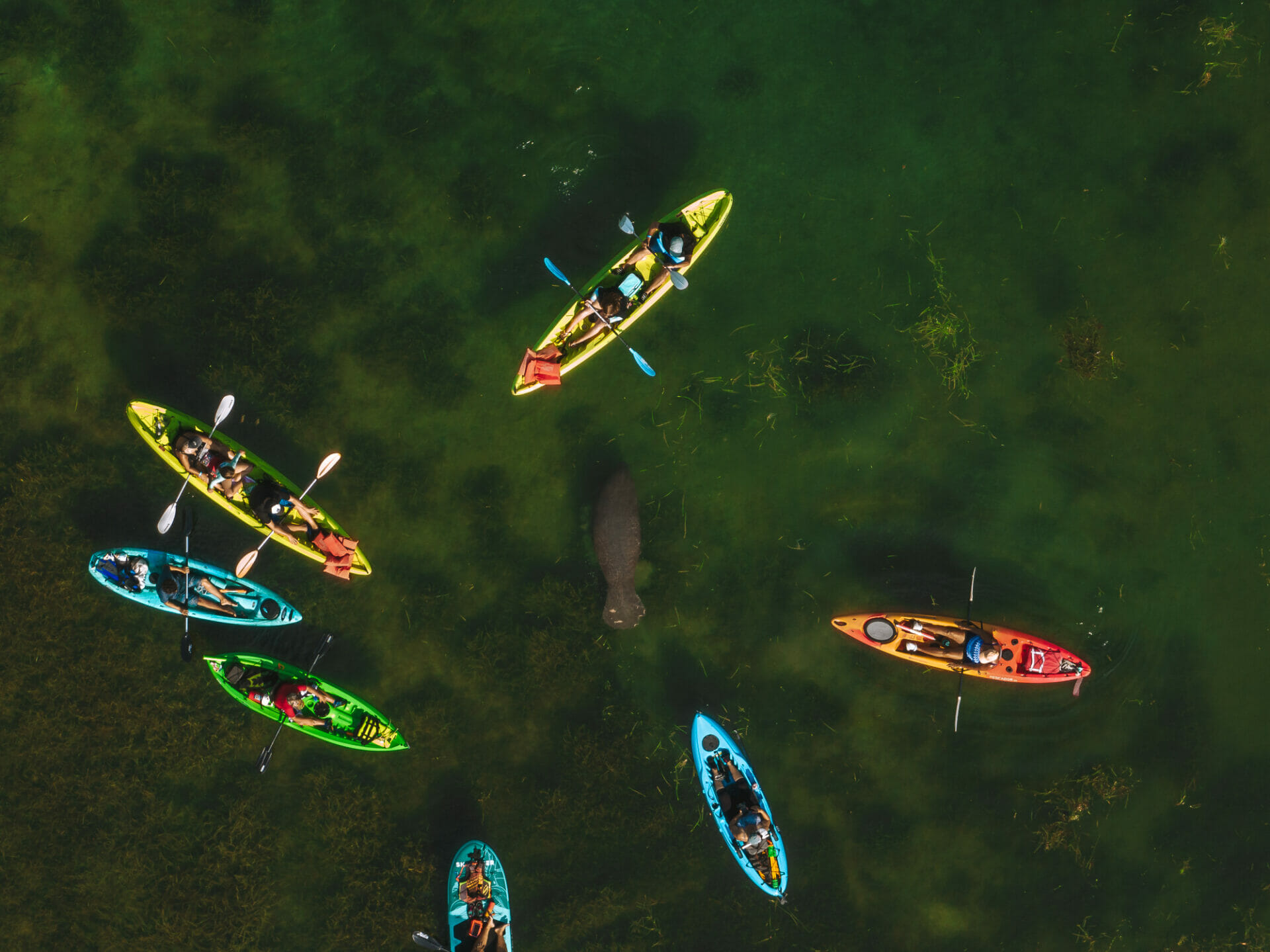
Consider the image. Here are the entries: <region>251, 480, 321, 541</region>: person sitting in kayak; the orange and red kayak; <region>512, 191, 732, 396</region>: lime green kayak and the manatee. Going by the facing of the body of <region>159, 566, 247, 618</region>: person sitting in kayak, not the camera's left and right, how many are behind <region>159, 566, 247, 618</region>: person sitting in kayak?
0

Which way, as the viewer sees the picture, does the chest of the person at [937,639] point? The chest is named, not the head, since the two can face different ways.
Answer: to the viewer's left

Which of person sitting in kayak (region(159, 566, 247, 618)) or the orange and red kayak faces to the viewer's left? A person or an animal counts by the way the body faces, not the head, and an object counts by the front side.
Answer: the orange and red kayak

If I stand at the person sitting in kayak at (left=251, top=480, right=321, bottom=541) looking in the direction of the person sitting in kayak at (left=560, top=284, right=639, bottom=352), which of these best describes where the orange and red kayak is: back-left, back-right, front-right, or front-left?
front-right

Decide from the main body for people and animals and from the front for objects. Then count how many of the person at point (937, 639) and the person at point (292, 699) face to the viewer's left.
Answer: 1

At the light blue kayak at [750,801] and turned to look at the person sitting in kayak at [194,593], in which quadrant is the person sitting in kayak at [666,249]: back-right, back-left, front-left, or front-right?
front-right

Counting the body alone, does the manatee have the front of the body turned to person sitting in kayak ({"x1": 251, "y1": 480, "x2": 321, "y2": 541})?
no

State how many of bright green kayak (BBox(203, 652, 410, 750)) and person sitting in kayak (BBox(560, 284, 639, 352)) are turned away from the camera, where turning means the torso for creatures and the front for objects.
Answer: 0

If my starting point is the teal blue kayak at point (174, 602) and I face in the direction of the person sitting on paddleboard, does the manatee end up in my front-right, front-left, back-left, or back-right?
front-left

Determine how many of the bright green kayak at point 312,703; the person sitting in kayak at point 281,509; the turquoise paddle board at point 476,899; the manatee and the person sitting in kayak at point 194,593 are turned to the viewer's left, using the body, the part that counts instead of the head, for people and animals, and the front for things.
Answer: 0
